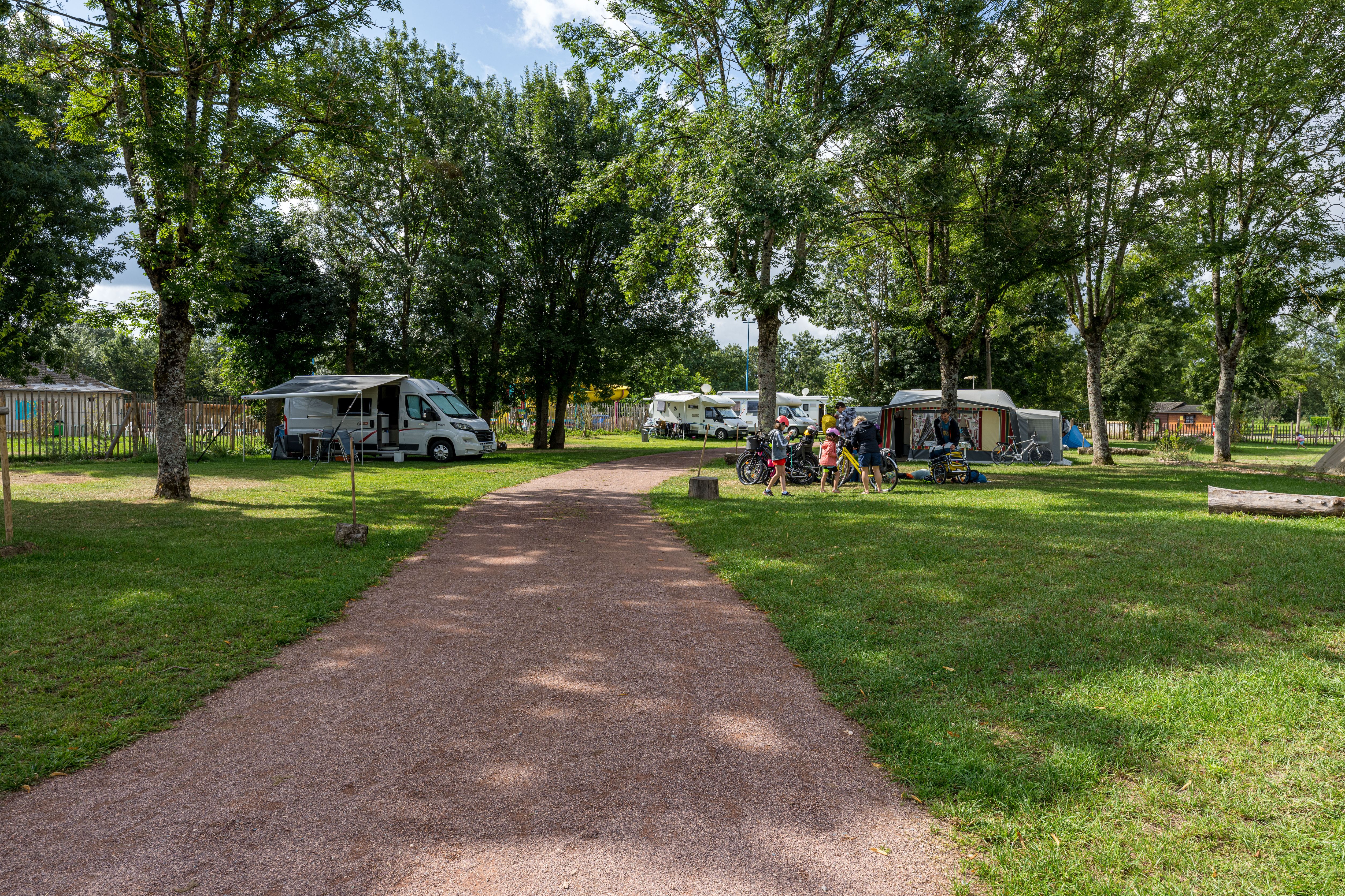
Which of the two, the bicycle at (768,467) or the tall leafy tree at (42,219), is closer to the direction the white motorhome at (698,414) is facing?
the bicycle

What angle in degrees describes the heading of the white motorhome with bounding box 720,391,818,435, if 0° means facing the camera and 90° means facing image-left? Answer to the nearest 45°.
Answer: approximately 315°

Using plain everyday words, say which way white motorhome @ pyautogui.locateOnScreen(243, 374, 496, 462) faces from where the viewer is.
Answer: facing the viewer and to the right of the viewer

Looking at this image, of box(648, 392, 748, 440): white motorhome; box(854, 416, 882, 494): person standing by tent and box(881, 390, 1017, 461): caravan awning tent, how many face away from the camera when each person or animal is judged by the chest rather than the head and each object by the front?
1

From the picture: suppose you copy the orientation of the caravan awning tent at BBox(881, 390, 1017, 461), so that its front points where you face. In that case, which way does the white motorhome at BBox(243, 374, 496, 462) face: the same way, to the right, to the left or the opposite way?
to the left

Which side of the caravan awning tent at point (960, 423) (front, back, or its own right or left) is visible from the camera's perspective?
front

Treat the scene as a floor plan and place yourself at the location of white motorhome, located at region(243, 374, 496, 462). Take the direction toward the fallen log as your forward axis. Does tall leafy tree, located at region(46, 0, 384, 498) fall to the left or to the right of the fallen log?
right

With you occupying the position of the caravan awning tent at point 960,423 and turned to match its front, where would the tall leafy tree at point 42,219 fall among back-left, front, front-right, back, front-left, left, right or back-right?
front-right

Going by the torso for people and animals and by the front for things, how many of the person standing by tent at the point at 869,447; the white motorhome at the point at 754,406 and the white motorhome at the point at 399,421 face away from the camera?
1

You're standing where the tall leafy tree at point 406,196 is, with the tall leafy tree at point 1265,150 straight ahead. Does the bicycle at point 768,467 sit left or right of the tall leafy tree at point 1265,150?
right

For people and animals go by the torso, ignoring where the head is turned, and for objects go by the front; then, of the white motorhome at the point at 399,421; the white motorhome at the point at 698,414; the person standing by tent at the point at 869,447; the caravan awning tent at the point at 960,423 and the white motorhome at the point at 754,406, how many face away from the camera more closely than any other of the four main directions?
1

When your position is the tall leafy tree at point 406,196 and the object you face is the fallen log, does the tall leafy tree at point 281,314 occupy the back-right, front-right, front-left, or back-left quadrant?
back-right

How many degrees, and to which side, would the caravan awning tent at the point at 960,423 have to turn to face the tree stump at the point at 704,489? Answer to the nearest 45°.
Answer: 0° — it already faces it

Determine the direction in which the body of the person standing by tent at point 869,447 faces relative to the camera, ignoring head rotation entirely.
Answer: away from the camera

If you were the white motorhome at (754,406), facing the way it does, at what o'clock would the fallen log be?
The fallen log is roughly at 1 o'clock from the white motorhome.

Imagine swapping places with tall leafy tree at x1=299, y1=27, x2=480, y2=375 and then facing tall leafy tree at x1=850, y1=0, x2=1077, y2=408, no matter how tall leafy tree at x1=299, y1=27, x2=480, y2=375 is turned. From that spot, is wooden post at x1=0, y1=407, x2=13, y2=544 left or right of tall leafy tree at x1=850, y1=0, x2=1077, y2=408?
right
